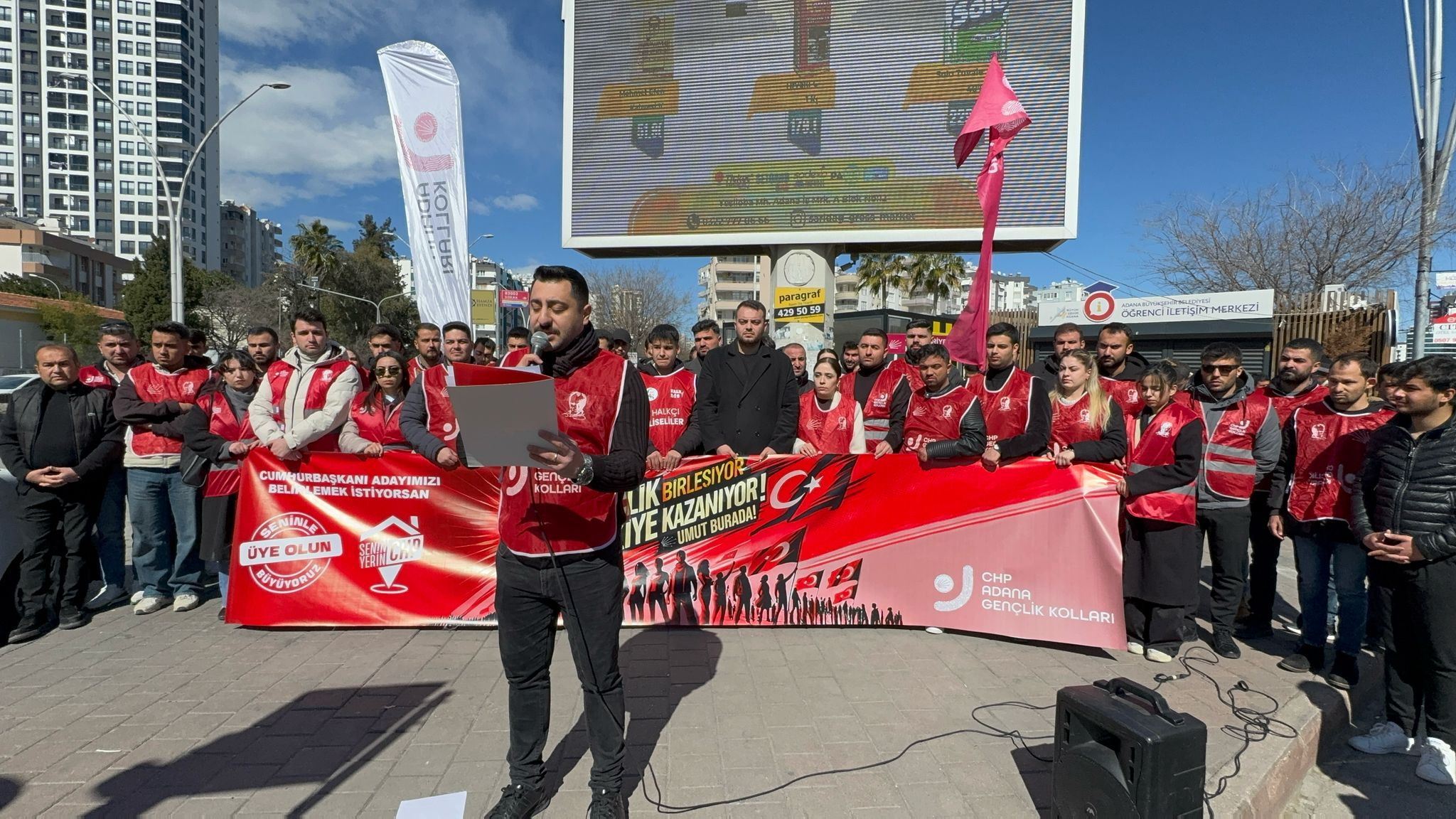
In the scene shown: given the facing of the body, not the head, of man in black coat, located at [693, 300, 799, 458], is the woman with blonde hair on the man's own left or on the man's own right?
on the man's own left

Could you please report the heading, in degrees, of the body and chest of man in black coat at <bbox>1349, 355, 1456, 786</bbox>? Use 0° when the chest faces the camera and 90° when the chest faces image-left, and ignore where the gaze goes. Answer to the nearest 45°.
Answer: approximately 45°

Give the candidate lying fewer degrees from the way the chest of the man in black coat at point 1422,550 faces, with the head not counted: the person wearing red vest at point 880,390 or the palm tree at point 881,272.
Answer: the person wearing red vest

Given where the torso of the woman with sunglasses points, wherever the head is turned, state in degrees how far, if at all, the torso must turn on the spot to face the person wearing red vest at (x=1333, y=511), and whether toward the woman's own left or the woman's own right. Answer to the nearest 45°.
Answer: approximately 45° to the woman's own left

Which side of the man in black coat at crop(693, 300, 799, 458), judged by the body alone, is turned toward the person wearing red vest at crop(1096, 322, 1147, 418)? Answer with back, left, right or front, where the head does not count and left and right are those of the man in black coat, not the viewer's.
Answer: left

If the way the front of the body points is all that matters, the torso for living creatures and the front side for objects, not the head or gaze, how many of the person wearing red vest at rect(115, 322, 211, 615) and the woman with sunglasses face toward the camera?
2

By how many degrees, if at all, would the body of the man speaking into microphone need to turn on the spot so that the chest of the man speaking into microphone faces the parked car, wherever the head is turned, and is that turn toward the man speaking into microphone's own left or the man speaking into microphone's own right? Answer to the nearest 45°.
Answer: approximately 90° to the man speaking into microphone's own right
